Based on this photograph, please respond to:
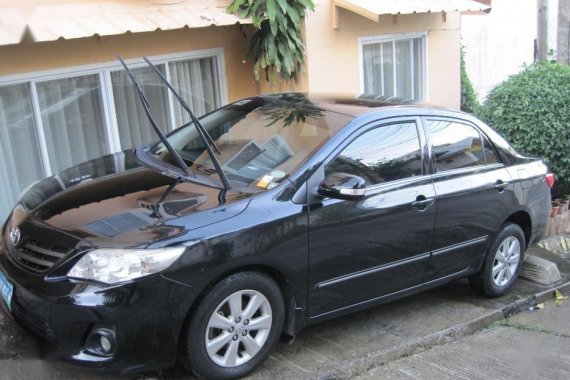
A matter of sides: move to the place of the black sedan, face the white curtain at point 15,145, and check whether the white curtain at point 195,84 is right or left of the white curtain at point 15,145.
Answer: right

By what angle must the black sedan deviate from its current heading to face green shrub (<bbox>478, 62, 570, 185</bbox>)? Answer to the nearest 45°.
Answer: approximately 180°

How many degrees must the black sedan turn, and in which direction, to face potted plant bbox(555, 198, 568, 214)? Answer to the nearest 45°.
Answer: approximately 180°

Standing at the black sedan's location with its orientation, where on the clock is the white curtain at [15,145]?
The white curtain is roughly at 3 o'clock from the black sedan.

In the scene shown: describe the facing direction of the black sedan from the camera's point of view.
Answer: facing the viewer and to the left of the viewer

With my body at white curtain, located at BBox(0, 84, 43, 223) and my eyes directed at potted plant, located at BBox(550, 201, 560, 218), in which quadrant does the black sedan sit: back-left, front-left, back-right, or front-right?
front-right

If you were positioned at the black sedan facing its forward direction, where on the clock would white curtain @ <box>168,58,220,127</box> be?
The white curtain is roughly at 4 o'clock from the black sedan.

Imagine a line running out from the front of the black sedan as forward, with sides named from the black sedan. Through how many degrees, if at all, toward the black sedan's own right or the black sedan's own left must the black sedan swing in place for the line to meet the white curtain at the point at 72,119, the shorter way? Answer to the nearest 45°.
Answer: approximately 90° to the black sedan's own right

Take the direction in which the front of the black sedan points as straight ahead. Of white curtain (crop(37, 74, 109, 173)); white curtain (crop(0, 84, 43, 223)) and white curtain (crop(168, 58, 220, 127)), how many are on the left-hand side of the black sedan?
0

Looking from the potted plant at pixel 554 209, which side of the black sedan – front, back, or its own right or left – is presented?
back
